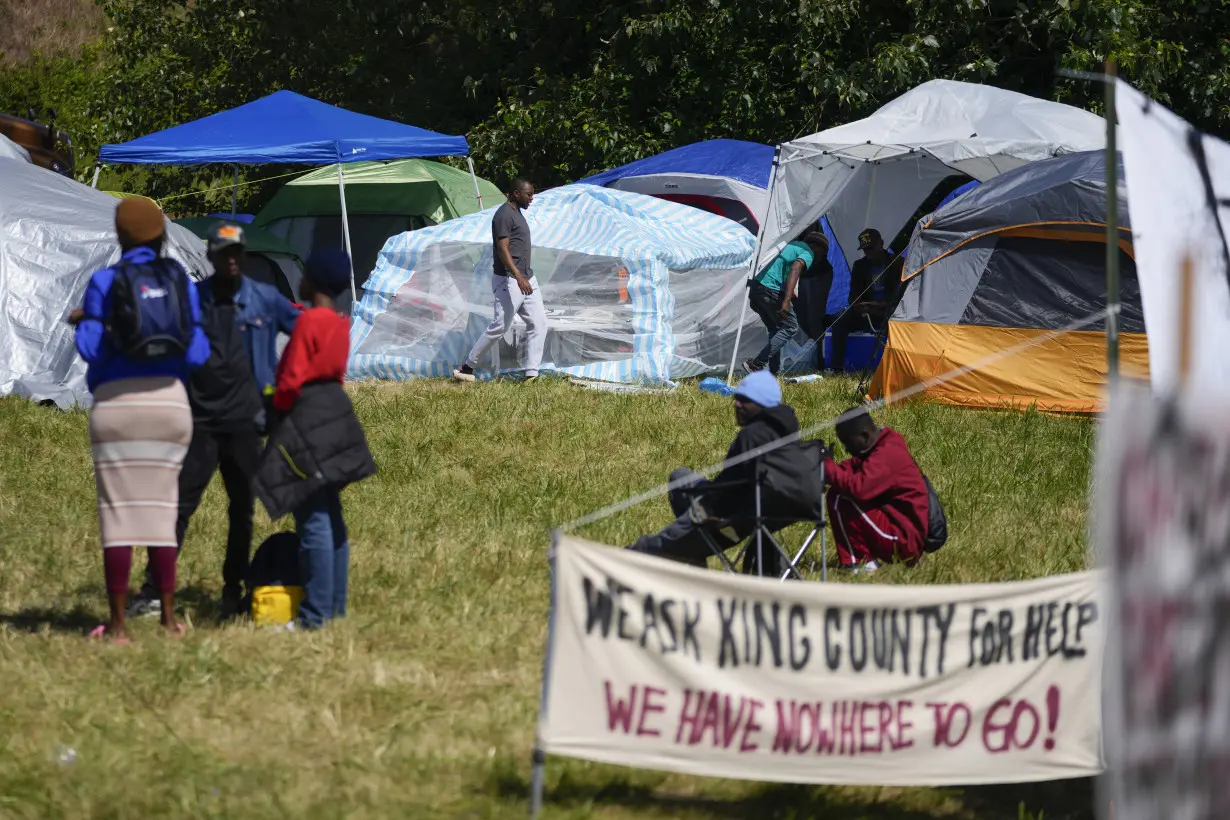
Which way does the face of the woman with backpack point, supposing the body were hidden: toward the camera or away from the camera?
away from the camera

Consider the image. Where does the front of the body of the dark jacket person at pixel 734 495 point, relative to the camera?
to the viewer's left

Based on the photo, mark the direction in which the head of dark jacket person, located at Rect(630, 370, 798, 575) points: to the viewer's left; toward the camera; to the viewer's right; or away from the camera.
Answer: to the viewer's left

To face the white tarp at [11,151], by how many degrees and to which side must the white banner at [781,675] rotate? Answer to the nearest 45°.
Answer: approximately 135° to its right

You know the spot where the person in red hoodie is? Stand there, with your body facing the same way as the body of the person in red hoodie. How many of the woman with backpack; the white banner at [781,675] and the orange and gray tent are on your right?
1

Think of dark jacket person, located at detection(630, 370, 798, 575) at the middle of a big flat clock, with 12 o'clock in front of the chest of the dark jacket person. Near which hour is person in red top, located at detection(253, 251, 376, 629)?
The person in red top is roughly at 11 o'clock from the dark jacket person.

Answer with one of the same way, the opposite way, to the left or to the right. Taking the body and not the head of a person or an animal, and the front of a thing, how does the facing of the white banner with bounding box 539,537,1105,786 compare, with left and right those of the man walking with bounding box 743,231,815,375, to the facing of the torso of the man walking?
to the right

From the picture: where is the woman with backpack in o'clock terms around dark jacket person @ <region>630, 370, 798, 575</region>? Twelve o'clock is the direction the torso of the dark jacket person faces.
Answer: The woman with backpack is roughly at 11 o'clock from the dark jacket person.
